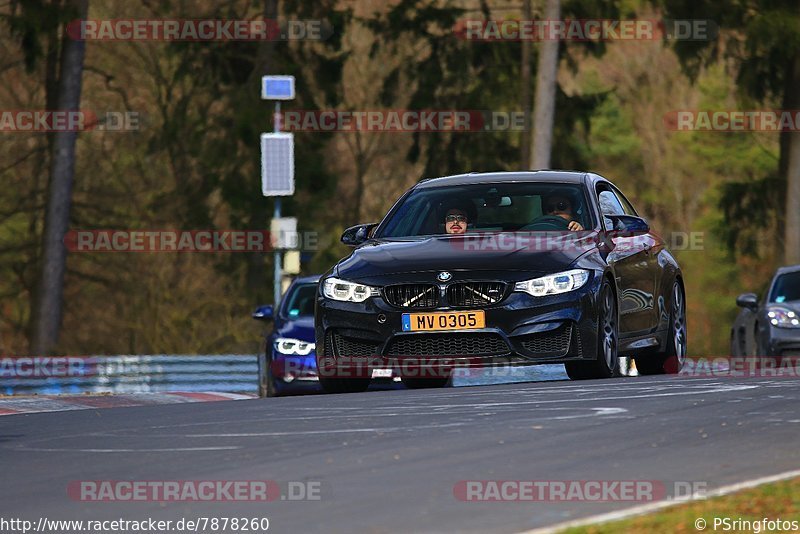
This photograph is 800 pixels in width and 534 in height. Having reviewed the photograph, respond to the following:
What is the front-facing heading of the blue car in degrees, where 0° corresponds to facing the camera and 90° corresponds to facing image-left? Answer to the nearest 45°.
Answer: approximately 0°

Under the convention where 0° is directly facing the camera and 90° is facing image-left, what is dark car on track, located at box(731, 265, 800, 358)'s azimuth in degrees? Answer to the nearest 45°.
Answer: approximately 315°

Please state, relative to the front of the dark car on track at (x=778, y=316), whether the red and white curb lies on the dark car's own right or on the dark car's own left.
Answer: on the dark car's own right

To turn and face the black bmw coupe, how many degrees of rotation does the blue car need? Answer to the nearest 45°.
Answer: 0° — it already faces it

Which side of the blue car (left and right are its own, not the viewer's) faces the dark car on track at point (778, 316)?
left

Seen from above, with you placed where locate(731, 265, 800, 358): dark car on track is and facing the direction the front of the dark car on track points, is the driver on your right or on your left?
on your right

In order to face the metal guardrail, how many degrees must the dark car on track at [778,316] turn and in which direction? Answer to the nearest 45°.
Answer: approximately 135° to its right

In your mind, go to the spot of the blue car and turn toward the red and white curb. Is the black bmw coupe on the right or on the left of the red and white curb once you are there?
left
